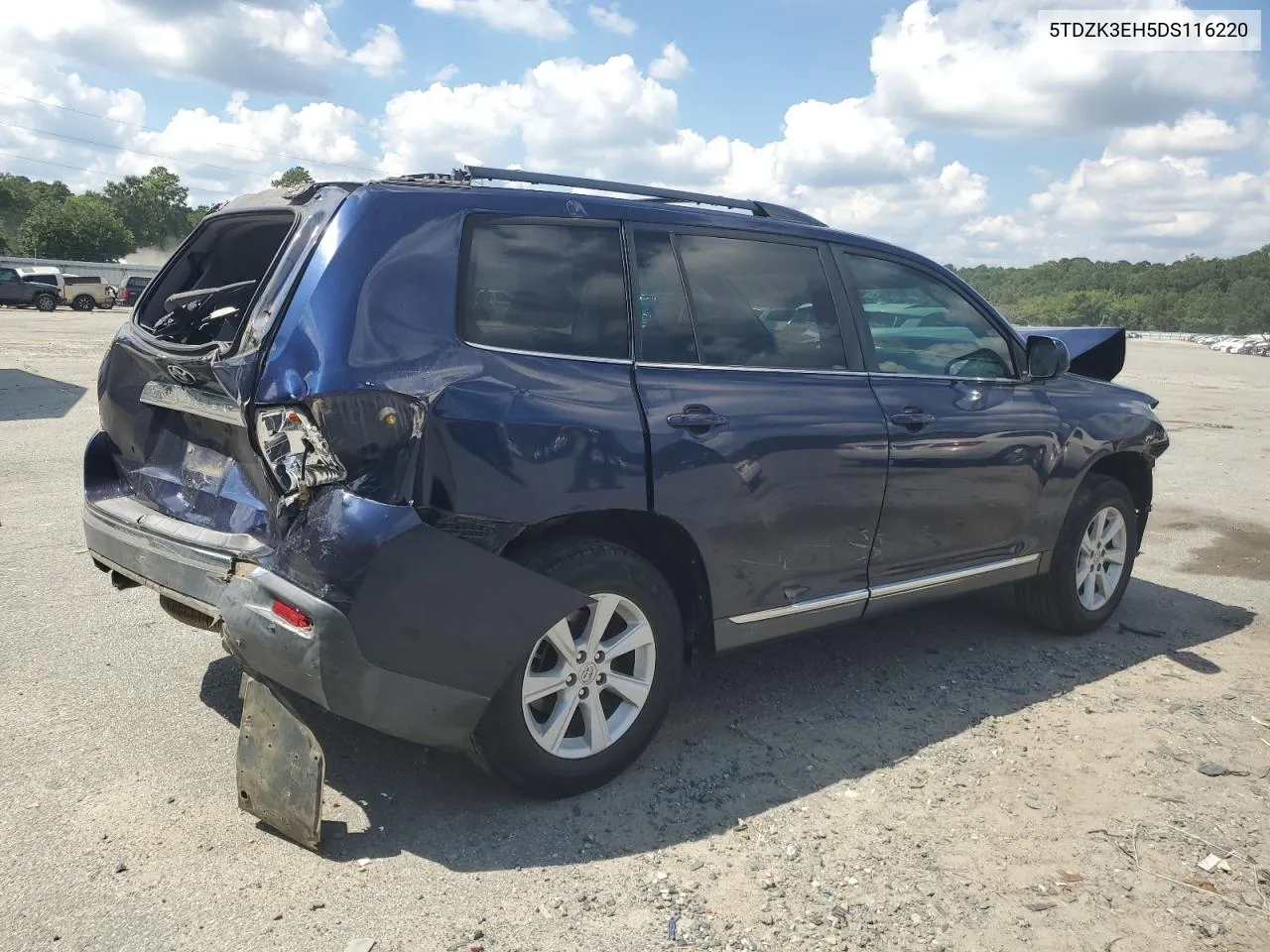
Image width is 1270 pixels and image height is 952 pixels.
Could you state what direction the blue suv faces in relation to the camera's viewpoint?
facing away from the viewer and to the right of the viewer

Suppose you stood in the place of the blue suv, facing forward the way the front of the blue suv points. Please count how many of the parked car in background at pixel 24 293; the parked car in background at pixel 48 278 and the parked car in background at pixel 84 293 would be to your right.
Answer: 0

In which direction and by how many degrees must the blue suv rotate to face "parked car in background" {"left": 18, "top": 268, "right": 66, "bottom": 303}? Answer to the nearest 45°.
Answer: approximately 90° to its left

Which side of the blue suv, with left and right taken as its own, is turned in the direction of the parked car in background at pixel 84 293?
left

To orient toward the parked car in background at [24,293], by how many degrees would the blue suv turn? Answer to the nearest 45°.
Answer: approximately 90° to its left
